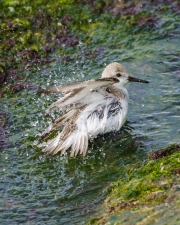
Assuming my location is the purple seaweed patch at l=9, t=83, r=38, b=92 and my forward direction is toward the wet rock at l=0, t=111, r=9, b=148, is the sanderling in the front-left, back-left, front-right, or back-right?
front-left

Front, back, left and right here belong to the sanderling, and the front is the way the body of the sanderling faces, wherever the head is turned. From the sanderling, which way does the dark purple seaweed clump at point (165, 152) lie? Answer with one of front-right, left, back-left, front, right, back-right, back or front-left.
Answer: front-right

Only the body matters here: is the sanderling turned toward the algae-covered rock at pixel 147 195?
no

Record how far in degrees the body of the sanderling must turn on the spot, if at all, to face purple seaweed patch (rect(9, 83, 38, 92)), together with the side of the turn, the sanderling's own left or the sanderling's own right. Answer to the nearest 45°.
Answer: approximately 135° to the sanderling's own left

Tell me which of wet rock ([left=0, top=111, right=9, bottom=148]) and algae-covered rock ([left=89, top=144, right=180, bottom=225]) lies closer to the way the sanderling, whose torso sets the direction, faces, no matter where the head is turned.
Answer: the algae-covered rock

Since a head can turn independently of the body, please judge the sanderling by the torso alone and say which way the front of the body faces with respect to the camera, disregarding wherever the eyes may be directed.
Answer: to the viewer's right

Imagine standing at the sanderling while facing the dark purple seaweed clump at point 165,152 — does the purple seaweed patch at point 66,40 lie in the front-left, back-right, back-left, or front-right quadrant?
back-left

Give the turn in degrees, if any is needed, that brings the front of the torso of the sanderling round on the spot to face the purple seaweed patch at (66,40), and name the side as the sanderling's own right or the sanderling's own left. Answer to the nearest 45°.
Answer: approximately 90° to the sanderling's own left

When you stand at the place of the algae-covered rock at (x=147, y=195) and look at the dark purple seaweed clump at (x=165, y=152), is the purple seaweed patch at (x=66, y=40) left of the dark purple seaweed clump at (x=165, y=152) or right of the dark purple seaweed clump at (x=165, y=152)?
left

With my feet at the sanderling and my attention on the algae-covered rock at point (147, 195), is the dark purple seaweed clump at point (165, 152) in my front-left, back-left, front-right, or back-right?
front-left

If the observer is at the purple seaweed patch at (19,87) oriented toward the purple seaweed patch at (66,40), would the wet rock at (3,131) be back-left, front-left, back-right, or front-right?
back-right

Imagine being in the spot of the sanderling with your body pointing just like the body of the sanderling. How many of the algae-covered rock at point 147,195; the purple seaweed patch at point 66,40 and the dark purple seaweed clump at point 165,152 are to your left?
1

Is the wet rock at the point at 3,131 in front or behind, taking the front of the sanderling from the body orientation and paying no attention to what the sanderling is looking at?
behind
